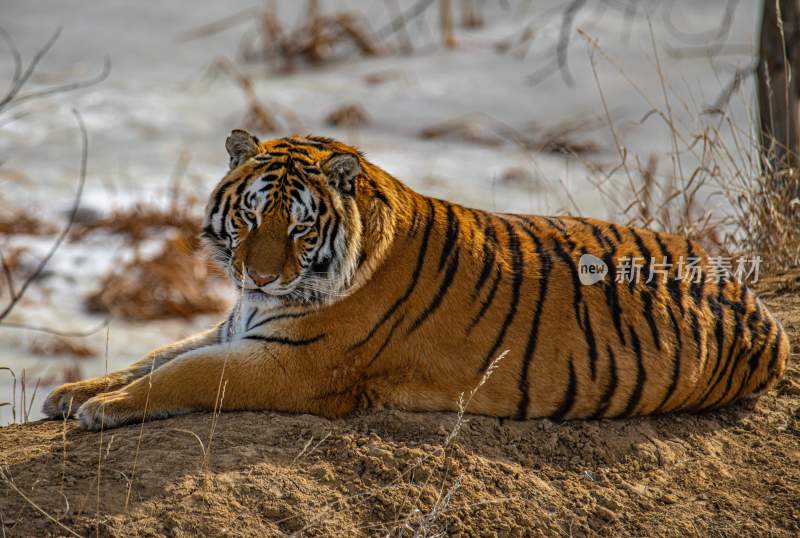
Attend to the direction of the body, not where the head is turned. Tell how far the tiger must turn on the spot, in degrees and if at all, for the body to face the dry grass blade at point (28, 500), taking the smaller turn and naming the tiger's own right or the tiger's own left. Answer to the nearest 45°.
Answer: approximately 45° to the tiger's own left

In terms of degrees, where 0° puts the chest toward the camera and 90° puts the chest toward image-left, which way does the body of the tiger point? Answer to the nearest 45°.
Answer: approximately 90°
